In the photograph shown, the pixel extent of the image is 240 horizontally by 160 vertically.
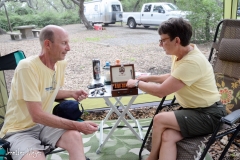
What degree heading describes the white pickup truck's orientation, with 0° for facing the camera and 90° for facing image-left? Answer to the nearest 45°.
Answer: approximately 315°

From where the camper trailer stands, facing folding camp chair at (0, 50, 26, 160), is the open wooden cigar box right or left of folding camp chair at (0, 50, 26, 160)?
left

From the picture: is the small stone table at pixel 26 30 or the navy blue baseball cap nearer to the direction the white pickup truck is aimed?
the navy blue baseball cap

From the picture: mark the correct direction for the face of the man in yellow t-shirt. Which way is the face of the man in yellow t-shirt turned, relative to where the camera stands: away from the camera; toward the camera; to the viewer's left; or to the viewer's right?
to the viewer's right
